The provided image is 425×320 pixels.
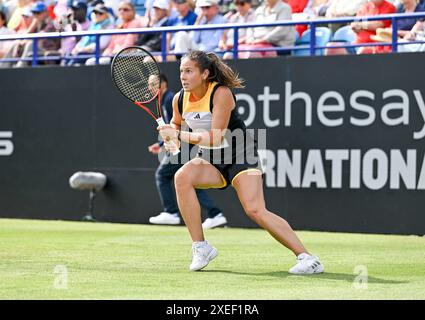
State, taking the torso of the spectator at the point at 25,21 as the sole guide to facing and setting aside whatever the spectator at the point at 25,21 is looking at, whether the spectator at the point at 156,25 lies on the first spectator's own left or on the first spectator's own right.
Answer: on the first spectator's own left

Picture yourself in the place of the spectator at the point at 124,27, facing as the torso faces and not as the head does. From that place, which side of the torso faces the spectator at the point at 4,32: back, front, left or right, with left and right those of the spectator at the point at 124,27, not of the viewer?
right

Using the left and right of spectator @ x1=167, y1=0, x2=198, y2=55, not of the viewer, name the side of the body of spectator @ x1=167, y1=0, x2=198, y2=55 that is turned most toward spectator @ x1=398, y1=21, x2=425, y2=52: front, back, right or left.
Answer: left

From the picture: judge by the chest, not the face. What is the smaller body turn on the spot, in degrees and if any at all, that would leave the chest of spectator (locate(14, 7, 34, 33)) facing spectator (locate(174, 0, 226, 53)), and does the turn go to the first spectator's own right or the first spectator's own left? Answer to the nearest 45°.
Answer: approximately 90° to the first spectator's own left

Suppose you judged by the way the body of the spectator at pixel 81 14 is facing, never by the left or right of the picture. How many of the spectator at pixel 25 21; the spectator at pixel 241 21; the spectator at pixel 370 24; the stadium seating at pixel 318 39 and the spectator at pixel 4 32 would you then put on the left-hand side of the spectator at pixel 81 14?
3

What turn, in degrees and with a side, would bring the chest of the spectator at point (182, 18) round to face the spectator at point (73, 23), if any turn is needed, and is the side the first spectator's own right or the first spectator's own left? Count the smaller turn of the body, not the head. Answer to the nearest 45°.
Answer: approximately 90° to the first spectator's own right

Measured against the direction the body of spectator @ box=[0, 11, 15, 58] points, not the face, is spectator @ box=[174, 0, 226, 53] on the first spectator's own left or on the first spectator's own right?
on the first spectator's own left
